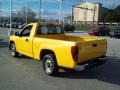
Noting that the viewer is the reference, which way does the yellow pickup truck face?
facing away from the viewer and to the left of the viewer
